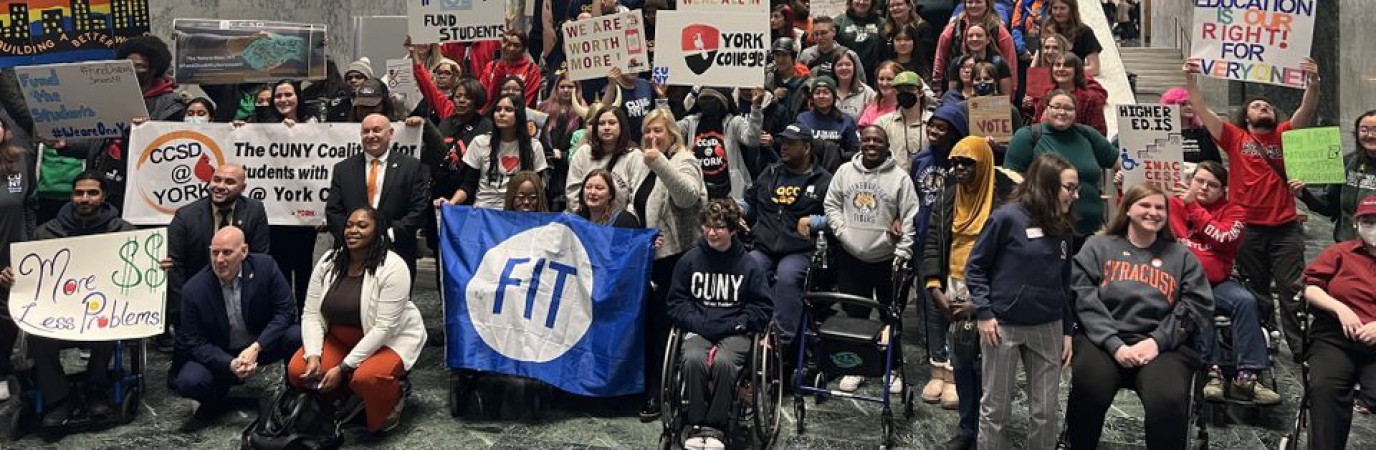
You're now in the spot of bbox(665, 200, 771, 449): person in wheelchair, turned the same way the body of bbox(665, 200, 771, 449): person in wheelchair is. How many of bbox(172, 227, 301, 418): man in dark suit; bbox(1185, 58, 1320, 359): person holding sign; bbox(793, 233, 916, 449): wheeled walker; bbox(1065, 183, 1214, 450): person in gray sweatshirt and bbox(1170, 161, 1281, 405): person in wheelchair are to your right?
1

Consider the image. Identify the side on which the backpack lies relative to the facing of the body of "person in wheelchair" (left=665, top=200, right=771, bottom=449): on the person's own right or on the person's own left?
on the person's own right

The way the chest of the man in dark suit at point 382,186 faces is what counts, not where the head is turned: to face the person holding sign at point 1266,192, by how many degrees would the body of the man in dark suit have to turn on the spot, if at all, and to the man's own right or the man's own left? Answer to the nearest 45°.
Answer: approximately 90° to the man's own left

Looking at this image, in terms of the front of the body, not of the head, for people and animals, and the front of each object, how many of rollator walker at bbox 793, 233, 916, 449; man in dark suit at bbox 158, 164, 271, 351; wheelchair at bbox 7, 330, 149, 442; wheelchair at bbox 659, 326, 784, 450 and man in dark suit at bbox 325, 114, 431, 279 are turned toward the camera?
5

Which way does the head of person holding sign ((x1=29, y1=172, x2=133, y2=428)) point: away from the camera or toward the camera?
toward the camera

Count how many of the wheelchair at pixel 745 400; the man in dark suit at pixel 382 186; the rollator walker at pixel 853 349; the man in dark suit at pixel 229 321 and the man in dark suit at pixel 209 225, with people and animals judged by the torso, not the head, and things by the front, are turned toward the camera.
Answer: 5

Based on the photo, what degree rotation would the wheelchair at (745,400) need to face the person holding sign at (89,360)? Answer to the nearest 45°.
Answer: approximately 90° to its right

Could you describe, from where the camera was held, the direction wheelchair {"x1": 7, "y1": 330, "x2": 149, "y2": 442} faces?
facing the viewer

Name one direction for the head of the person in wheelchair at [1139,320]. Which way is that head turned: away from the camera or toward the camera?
toward the camera

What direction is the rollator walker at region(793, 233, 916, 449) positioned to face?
toward the camera

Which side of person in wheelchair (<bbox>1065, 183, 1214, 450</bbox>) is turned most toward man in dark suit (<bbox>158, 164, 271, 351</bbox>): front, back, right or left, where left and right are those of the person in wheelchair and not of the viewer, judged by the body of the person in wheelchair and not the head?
right

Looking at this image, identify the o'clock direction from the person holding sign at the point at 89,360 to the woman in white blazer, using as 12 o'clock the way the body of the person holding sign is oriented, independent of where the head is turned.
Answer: The woman in white blazer is roughly at 10 o'clock from the person holding sign.

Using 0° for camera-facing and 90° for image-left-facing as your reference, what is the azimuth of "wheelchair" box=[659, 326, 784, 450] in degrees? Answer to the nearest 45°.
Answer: approximately 0°

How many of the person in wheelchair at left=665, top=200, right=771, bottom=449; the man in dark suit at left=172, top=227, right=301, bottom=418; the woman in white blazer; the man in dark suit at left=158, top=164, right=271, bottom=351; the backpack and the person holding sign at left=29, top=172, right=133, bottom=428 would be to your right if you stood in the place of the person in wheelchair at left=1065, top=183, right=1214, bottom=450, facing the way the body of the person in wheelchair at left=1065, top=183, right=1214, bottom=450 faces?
6

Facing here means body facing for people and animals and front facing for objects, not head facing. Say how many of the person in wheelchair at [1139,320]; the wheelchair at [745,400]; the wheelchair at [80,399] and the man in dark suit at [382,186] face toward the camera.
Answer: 4

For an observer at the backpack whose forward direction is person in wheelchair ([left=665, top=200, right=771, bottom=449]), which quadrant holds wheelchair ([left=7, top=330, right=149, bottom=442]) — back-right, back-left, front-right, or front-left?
back-left

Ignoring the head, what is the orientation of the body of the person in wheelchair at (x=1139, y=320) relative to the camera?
toward the camera

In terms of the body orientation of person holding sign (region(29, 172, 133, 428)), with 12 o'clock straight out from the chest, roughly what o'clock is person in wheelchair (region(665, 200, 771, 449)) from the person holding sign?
The person in wheelchair is roughly at 10 o'clock from the person holding sign.
